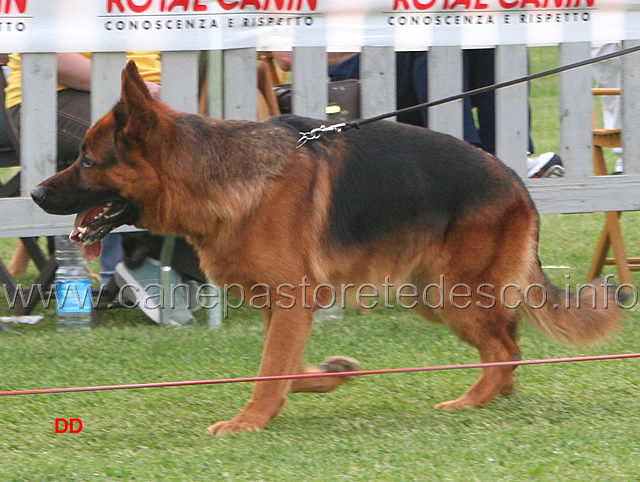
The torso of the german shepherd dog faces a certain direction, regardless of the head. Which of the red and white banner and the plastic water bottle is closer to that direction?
the plastic water bottle

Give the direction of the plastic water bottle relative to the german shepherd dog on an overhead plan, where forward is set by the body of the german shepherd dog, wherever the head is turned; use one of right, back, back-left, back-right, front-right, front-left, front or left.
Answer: front-right

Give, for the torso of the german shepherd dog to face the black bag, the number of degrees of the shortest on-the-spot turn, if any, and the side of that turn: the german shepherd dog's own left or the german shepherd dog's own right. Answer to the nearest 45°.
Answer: approximately 90° to the german shepherd dog's own right

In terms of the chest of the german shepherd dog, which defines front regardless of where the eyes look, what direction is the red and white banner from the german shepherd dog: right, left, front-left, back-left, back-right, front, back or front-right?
right

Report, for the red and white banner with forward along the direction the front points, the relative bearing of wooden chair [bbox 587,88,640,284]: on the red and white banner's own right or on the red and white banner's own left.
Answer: on the red and white banner's own left

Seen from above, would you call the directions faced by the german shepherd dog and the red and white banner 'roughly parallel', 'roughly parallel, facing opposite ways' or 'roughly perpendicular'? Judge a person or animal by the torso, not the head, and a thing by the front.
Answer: roughly perpendicular

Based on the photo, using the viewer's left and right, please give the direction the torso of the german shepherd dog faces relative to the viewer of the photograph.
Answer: facing to the left of the viewer

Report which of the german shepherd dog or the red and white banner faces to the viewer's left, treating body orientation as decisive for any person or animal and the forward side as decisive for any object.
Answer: the german shepherd dog

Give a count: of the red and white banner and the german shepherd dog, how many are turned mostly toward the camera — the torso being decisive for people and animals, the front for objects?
1
